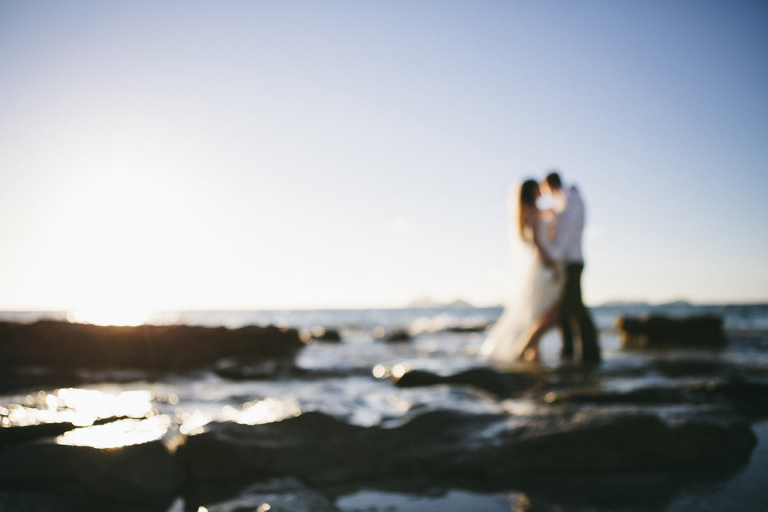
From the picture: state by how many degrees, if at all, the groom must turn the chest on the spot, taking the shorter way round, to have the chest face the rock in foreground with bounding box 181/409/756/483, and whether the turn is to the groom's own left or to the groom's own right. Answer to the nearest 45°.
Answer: approximately 90° to the groom's own left

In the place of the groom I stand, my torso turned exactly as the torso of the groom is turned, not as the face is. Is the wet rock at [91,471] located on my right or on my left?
on my left

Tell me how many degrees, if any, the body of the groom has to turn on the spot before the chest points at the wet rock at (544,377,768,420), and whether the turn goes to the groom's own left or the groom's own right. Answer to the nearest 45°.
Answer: approximately 90° to the groom's own left

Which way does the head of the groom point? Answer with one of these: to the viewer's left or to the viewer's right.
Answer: to the viewer's left

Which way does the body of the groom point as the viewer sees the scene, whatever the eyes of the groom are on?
to the viewer's left

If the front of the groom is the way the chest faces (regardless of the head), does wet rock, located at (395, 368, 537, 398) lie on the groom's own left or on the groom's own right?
on the groom's own left

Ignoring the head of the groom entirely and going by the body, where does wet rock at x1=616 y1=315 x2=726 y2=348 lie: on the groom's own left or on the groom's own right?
on the groom's own right
